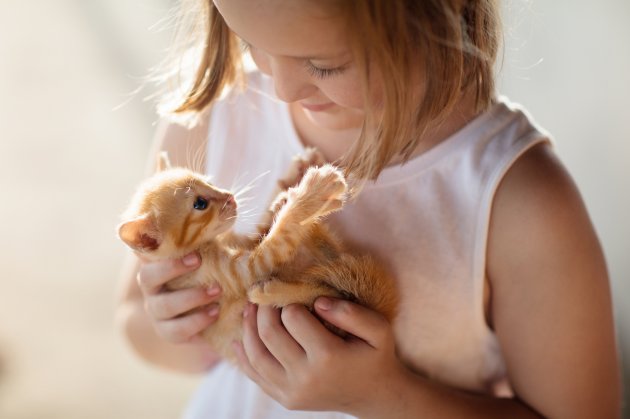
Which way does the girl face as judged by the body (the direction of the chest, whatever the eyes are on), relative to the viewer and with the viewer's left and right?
facing the viewer and to the left of the viewer
